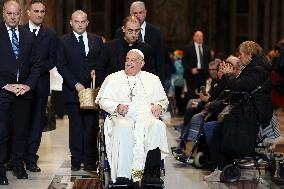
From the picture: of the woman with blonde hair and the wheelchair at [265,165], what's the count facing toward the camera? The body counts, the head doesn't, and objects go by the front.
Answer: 0

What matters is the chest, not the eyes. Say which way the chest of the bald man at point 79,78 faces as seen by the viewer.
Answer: toward the camera

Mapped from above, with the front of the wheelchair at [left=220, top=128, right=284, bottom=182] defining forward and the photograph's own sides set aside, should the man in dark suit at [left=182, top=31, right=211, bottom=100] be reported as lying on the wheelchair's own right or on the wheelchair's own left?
on the wheelchair's own right

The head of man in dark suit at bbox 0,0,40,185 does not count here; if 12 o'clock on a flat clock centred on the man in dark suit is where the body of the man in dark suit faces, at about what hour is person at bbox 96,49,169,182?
The person is roughly at 10 o'clock from the man in dark suit.

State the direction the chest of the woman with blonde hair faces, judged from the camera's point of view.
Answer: to the viewer's left

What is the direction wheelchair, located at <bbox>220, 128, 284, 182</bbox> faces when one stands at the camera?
facing to the left of the viewer

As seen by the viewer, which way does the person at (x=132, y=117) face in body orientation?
toward the camera

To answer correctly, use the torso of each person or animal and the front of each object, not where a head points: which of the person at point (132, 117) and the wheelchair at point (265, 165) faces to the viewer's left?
the wheelchair
